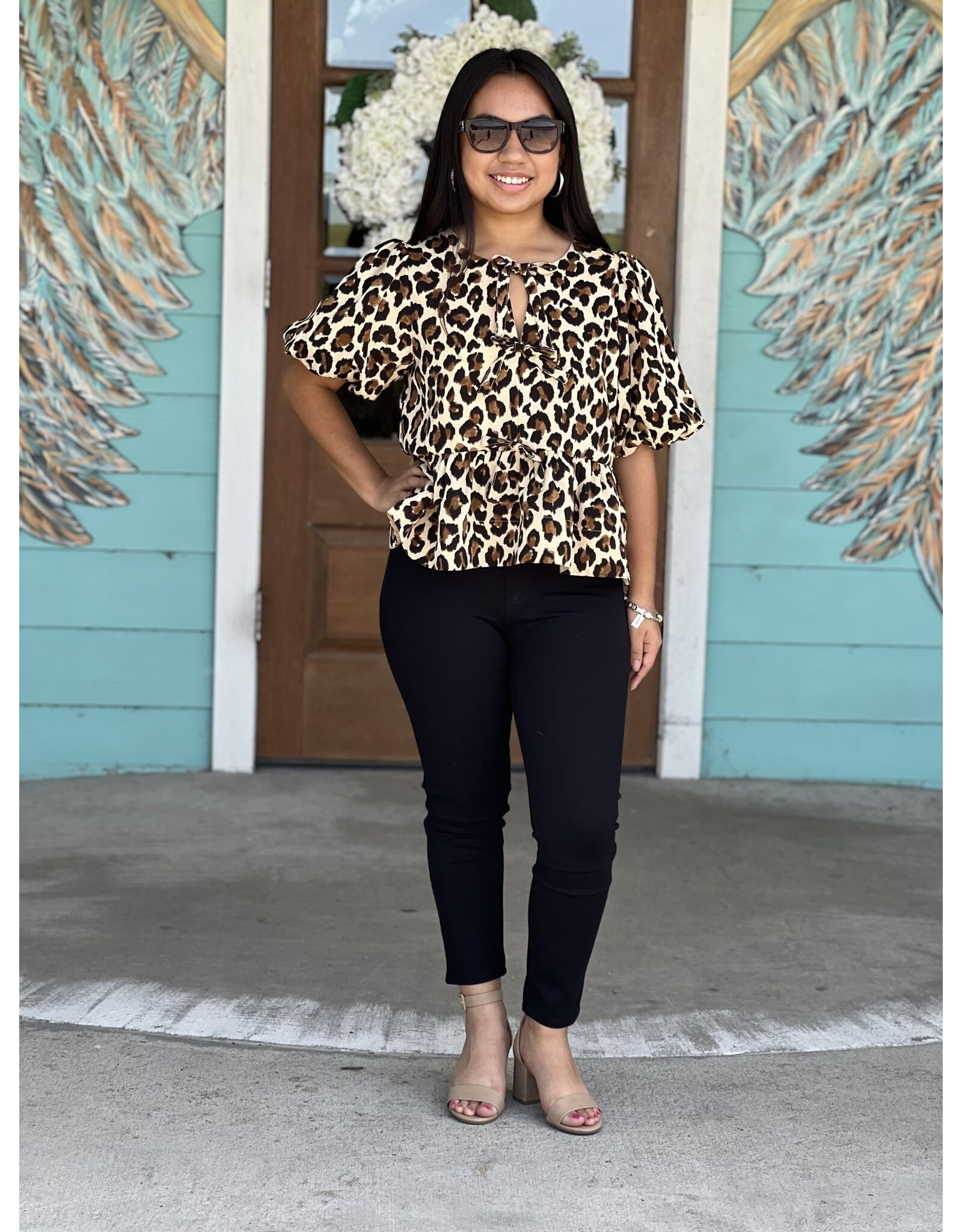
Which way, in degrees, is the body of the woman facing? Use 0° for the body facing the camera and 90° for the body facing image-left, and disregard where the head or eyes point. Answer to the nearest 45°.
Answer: approximately 0°

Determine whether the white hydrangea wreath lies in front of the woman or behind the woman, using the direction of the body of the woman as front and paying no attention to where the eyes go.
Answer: behind

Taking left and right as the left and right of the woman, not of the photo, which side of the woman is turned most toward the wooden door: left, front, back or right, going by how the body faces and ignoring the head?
back

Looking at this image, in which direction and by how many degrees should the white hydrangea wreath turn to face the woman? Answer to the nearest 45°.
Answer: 0° — it already faces them

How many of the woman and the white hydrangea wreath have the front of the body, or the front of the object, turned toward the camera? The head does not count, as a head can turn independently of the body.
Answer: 2

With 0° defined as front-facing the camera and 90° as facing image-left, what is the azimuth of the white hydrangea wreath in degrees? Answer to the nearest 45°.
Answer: approximately 0°
